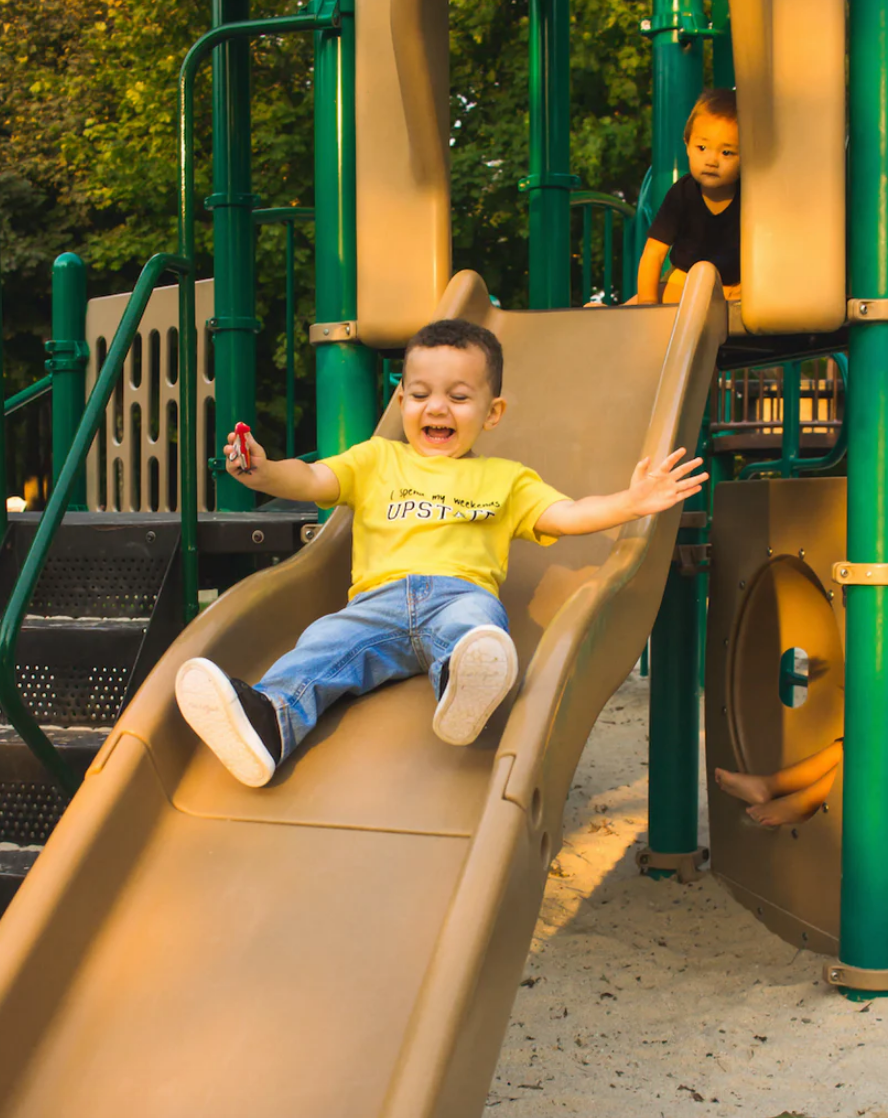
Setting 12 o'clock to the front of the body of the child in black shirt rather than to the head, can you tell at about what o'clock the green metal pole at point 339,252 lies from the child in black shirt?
The green metal pole is roughly at 2 o'clock from the child in black shirt.

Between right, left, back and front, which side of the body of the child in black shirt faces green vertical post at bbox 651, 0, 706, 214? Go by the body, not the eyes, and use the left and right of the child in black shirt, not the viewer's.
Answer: back

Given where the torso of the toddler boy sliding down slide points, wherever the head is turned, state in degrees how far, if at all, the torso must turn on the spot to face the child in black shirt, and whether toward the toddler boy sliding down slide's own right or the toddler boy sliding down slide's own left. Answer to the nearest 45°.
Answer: approximately 135° to the toddler boy sliding down slide's own left

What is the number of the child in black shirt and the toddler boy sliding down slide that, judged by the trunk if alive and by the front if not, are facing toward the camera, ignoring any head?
2

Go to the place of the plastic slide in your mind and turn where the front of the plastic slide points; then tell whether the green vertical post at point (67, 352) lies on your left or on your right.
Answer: on your right

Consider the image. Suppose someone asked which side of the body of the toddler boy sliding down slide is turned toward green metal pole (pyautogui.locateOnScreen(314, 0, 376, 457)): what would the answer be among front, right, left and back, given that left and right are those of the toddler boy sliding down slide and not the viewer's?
back

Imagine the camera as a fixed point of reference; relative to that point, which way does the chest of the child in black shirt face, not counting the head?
toward the camera

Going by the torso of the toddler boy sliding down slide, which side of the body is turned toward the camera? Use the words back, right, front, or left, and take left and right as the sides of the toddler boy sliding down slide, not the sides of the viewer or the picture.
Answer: front

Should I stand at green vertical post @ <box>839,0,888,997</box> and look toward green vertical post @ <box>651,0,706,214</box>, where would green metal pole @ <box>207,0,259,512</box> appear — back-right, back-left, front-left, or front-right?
front-left
